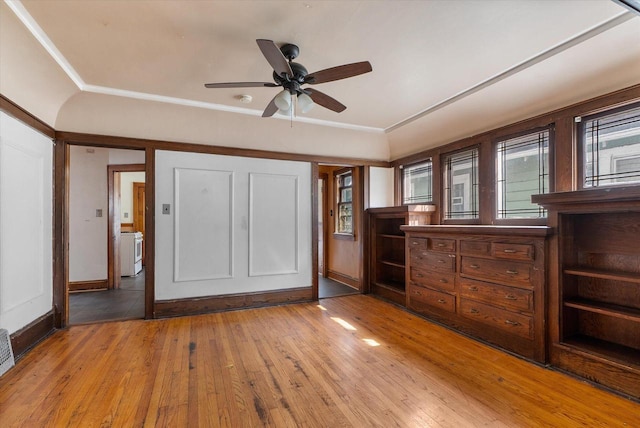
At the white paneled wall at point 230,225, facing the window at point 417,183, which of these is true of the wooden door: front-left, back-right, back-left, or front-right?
back-left

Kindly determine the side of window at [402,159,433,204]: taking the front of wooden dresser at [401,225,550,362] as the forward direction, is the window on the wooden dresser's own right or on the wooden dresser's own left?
on the wooden dresser's own right

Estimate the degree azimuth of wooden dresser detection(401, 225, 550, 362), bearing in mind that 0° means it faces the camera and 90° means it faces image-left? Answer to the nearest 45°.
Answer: approximately 45°

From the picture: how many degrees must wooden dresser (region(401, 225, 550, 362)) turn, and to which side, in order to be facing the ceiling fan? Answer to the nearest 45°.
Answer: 0° — it already faces it

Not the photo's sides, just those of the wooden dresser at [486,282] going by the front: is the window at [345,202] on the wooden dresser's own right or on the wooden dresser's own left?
on the wooden dresser's own right

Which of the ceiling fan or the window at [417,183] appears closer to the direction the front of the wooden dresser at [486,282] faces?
the ceiling fan

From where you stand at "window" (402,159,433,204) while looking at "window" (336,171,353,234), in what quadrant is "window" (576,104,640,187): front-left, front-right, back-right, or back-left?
back-left

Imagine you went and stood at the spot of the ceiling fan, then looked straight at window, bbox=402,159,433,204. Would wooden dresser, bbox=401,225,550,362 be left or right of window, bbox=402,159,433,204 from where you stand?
right
